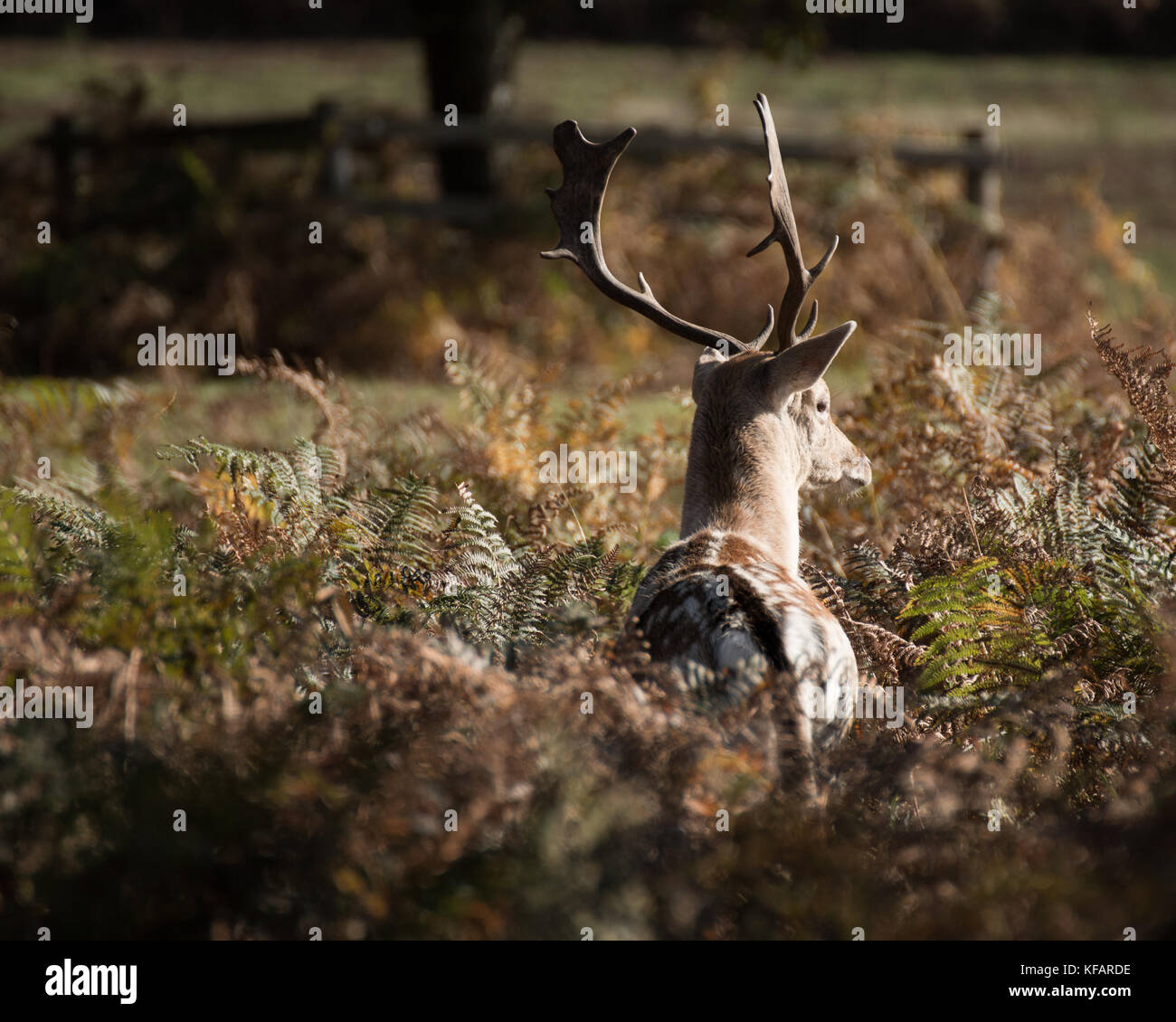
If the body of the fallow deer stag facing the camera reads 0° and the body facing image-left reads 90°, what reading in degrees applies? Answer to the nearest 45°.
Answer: approximately 180°
